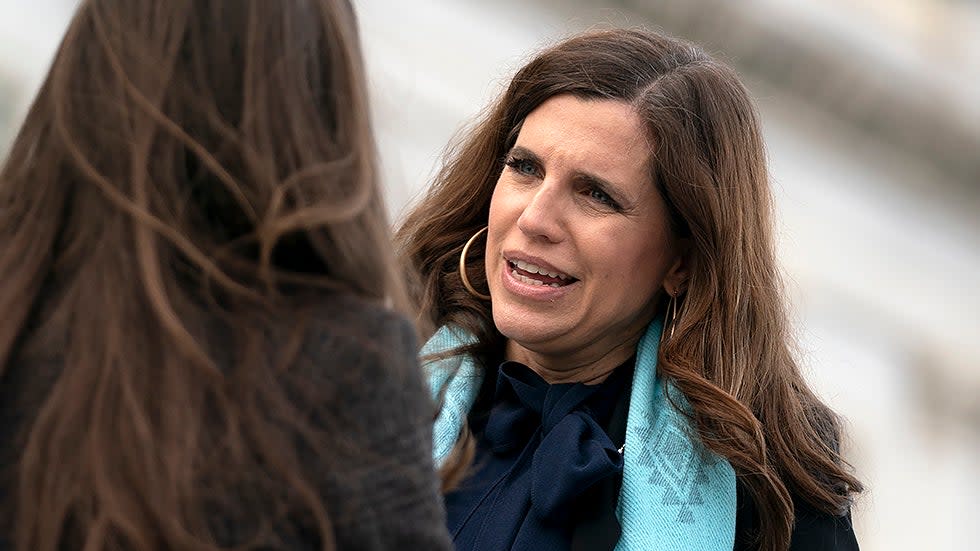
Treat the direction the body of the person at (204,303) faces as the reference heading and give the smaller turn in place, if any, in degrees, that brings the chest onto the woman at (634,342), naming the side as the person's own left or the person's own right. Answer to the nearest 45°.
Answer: approximately 45° to the person's own right

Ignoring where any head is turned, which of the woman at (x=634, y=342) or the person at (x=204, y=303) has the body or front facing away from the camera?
the person

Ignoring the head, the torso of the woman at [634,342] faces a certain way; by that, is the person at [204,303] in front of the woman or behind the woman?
in front

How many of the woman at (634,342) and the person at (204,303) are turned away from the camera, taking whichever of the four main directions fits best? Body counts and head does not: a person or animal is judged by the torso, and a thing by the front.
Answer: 1

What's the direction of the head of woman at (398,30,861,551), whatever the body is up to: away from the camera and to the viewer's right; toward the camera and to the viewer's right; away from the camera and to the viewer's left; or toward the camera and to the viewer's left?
toward the camera and to the viewer's left

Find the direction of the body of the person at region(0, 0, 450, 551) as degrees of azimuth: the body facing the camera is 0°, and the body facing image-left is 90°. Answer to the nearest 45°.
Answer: approximately 180°
